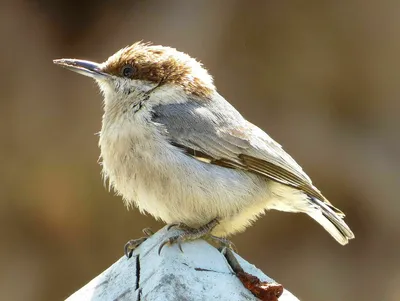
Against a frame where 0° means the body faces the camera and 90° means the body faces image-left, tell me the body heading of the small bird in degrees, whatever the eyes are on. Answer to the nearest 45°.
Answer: approximately 90°
